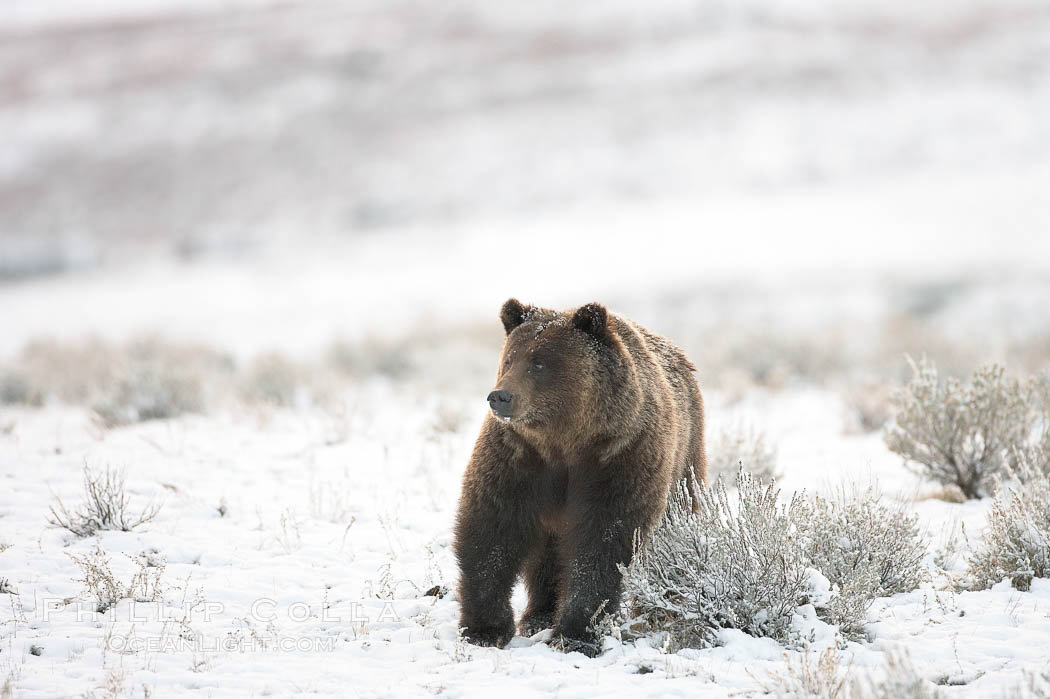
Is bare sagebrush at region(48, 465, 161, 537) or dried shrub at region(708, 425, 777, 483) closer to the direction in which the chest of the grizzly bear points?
the bare sagebrush

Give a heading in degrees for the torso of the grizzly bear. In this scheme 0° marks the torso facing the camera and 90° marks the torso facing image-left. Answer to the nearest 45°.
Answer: approximately 45°

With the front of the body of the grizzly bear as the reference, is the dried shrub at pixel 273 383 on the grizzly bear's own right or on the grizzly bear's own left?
on the grizzly bear's own right

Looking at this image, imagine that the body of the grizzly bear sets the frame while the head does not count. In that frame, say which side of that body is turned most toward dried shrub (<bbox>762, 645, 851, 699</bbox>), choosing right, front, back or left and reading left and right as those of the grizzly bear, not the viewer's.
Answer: left

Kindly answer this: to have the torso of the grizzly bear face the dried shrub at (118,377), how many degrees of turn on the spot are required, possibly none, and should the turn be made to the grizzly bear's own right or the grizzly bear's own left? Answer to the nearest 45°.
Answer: approximately 90° to the grizzly bear's own right

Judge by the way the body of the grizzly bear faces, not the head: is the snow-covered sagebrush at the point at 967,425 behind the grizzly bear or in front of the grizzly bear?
behind
